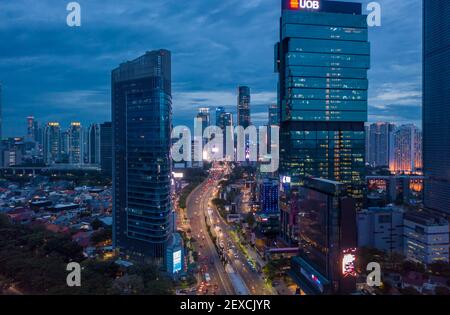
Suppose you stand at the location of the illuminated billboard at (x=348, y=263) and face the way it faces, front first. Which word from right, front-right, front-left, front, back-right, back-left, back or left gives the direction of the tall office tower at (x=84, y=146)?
back-right

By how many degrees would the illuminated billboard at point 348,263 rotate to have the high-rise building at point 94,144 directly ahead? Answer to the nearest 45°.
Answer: approximately 135° to its right

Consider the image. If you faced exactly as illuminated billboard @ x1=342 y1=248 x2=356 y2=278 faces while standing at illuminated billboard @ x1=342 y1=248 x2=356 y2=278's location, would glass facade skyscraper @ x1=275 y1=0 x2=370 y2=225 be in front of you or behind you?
behind

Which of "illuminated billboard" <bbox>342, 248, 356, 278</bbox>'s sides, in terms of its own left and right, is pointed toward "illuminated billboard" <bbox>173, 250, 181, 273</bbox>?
right

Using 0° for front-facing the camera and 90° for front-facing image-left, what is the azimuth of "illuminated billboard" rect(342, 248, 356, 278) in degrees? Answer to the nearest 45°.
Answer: approximately 0°

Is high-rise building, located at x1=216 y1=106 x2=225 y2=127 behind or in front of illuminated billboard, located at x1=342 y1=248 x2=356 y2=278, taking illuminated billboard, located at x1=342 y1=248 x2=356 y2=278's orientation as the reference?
behind

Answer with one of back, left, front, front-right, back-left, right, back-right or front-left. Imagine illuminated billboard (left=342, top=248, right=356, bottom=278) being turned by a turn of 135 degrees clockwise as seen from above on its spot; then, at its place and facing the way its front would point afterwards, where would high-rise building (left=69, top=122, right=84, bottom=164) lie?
front

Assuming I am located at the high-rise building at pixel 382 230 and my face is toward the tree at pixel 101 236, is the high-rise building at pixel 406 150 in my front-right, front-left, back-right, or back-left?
back-right

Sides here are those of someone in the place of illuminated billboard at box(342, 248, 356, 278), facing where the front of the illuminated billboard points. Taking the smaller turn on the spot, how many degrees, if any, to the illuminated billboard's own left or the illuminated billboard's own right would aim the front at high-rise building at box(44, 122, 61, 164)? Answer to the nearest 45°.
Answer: approximately 135° to the illuminated billboard's own right

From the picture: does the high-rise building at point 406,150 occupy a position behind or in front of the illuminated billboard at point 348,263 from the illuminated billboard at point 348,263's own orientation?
behind
